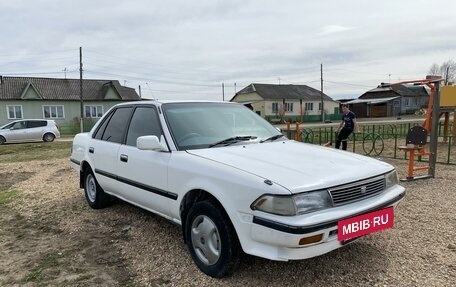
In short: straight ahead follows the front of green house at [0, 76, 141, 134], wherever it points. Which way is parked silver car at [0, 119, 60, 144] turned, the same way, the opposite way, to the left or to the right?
to the right

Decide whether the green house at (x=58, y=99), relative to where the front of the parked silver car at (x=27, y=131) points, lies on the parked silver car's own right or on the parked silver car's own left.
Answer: on the parked silver car's own right

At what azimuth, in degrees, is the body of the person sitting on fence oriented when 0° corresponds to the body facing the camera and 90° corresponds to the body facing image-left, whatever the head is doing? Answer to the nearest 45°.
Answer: approximately 45°

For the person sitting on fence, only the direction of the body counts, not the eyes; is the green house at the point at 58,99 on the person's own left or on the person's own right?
on the person's own right

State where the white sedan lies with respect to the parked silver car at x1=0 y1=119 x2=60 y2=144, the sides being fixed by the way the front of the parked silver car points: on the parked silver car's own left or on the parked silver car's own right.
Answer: on the parked silver car's own left

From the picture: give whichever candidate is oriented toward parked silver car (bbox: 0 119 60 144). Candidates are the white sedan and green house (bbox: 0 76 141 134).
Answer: the green house

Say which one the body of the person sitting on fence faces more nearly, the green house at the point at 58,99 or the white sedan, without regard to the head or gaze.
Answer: the white sedan

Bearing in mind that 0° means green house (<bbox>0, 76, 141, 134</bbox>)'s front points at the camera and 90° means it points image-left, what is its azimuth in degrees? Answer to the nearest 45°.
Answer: approximately 0°

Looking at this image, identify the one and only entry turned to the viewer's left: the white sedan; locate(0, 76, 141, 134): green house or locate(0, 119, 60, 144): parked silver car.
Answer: the parked silver car

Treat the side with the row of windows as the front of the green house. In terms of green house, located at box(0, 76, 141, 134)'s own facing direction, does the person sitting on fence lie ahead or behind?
ahead

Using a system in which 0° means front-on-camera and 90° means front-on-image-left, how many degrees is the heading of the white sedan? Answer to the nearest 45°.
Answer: approximately 315°

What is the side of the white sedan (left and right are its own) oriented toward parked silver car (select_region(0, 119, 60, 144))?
back

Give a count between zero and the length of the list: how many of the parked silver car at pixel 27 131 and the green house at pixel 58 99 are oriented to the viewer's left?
1

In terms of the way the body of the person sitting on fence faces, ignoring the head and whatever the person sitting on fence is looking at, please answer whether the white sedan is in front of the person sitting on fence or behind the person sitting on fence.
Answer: in front

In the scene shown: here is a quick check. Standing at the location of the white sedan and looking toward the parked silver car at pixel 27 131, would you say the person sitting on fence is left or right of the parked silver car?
right

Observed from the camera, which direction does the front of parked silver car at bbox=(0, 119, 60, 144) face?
facing to the left of the viewer
